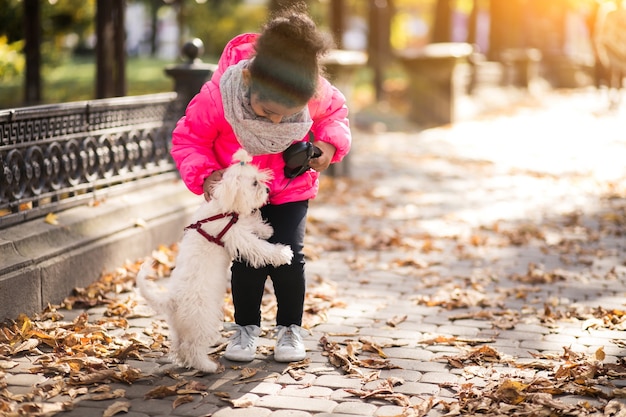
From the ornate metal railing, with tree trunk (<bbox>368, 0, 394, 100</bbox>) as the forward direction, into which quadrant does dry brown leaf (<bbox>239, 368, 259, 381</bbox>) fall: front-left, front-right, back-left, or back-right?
back-right

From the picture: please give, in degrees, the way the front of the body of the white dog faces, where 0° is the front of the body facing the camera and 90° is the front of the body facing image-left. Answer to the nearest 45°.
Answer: approximately 270°

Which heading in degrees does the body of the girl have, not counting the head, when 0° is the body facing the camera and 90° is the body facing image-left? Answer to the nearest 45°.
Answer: approximately 0°

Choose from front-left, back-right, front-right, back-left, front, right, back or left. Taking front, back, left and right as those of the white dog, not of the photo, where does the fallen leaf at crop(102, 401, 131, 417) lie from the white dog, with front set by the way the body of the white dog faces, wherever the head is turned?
back-right

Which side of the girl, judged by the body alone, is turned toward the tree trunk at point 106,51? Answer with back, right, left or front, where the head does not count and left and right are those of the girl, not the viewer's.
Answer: back

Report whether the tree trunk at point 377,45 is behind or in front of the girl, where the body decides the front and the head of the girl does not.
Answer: behind
